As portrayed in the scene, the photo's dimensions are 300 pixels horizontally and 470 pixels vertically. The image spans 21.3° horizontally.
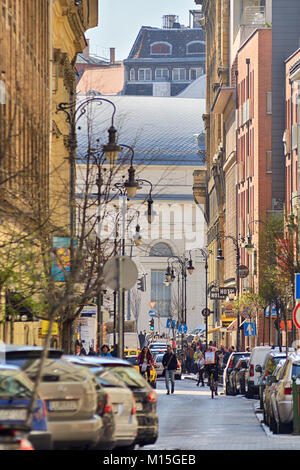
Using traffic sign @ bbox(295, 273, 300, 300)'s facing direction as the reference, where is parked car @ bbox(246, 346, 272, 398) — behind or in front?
behind

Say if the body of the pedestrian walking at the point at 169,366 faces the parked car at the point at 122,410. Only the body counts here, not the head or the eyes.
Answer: yes

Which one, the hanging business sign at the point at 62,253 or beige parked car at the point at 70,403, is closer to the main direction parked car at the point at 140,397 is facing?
the hanging business sign

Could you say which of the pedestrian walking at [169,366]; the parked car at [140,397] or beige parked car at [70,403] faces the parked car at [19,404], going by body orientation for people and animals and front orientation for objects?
the pedestrian walking

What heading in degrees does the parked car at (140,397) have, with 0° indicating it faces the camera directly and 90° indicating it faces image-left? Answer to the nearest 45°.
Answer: approximately 135°

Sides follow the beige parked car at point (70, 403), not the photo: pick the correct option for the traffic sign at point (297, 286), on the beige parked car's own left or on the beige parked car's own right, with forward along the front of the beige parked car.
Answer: on the beige parked car's own right

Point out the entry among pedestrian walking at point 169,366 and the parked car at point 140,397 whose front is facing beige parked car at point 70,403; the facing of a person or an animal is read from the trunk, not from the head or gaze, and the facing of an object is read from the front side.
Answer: the pedestrian walking

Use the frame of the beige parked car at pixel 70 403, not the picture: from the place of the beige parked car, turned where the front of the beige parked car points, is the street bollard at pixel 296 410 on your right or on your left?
on your right

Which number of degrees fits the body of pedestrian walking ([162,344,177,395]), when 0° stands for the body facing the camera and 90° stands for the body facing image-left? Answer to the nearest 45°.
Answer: approximately 0°

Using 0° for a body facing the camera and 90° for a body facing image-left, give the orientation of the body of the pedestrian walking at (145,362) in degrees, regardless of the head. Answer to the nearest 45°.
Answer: approximately 0°

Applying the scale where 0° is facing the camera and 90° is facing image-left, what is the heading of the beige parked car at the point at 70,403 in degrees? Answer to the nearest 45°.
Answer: approximately 135°

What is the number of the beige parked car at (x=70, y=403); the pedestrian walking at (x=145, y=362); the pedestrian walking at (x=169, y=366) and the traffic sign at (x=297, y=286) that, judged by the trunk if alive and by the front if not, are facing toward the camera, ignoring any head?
3
